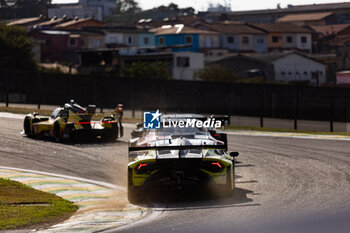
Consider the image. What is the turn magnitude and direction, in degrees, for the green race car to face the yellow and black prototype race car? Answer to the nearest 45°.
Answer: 0° — it already faces it

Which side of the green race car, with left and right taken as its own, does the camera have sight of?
back

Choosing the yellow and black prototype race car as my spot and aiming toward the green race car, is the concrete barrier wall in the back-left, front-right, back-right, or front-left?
back-left

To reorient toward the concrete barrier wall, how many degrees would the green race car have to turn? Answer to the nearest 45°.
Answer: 0° — it already faces it

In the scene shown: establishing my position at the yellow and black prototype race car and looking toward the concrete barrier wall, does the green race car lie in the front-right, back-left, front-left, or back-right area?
back-right
